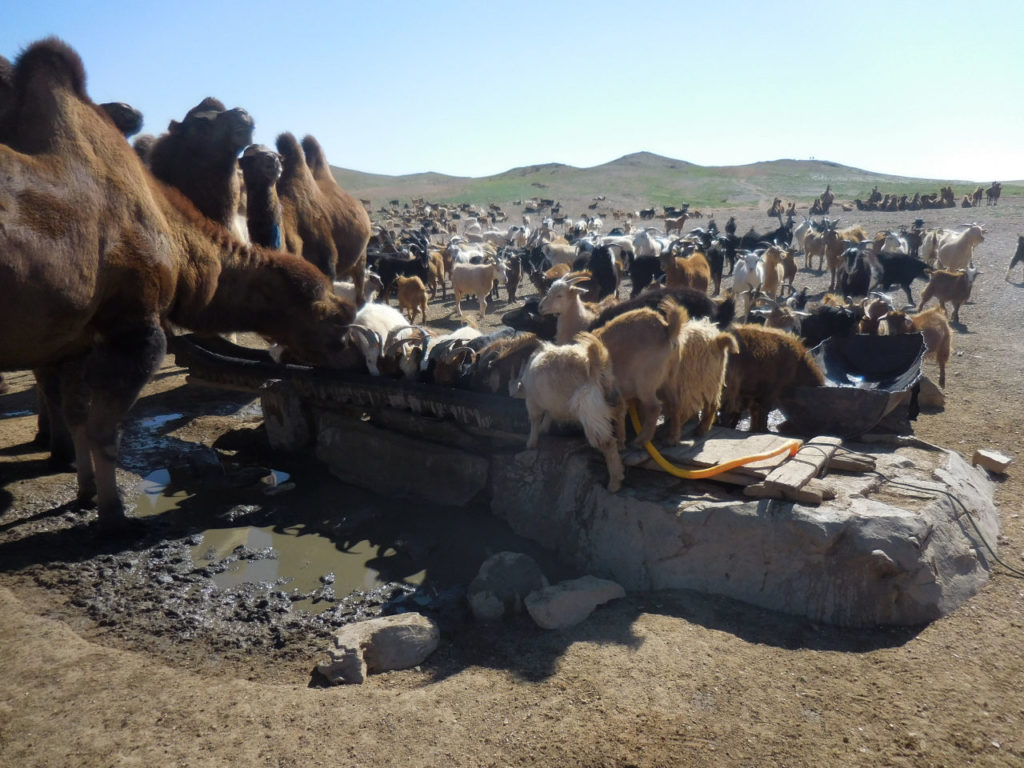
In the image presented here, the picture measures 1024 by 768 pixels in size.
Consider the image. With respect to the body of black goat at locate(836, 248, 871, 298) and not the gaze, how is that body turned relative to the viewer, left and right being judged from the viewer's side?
facing the viewer

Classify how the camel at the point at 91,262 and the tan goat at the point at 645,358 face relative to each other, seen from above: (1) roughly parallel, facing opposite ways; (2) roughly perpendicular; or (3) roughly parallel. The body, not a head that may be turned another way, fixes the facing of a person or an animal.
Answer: roughly perpendicular

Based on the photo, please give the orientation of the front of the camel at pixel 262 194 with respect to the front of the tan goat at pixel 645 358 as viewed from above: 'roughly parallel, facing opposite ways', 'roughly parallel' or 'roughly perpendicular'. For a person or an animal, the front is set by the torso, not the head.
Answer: roughly parallel, facing opposite ways

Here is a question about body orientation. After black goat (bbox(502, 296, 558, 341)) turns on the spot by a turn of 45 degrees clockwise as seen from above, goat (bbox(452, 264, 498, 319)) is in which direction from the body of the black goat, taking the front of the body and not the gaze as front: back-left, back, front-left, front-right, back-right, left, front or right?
front-right

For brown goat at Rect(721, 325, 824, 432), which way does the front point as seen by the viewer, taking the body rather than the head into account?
to the viewer's right

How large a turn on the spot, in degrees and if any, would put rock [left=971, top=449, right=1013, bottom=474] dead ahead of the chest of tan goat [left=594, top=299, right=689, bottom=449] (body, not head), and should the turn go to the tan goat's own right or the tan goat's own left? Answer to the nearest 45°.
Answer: approximately 90° to the tan goat's own right

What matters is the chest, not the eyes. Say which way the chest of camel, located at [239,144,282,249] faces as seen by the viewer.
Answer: toward the camera

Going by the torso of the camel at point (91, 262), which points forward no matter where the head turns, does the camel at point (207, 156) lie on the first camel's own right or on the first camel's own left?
on the first camel's own left

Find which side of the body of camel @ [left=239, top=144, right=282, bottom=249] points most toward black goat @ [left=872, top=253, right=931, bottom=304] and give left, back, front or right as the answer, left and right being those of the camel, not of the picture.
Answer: left

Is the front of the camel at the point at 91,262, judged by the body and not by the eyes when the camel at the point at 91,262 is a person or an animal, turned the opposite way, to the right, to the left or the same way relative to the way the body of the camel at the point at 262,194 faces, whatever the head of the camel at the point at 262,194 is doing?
to the left

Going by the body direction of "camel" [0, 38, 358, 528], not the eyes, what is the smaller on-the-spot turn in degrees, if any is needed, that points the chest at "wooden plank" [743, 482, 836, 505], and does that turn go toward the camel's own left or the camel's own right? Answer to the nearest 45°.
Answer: approximately 45° to the camel's own right

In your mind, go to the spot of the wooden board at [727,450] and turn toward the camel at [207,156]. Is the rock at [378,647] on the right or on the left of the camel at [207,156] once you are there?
left

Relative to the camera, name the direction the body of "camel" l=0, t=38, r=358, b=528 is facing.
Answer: to the viewer's right

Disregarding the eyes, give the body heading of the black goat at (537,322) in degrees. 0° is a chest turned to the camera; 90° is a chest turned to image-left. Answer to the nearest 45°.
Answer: approximately 90°
